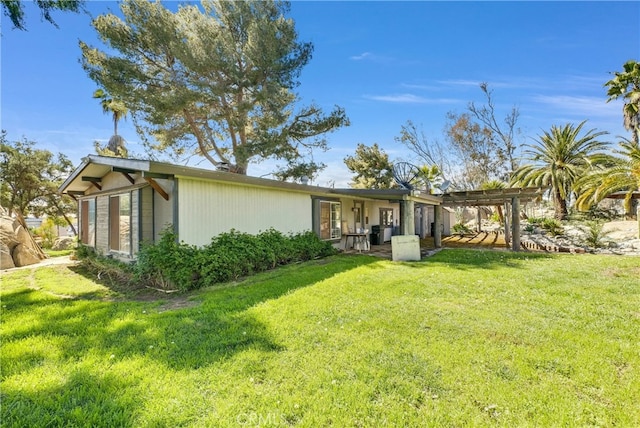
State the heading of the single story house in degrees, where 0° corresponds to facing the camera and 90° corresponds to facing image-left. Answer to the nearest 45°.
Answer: approximately 315°

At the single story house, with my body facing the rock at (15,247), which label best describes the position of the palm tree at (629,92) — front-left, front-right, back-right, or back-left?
back-right

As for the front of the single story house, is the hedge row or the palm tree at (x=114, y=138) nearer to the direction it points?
the hedge row

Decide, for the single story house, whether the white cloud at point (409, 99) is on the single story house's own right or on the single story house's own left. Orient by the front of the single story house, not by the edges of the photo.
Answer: on the single story house's own left

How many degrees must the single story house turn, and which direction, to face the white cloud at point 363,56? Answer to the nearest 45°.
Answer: approximately 90° to its left

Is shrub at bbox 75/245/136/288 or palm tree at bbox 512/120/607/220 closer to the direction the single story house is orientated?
the palm tree

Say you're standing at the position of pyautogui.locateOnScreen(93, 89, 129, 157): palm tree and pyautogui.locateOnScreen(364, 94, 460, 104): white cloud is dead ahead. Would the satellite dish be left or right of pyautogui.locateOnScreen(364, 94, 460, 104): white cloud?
right

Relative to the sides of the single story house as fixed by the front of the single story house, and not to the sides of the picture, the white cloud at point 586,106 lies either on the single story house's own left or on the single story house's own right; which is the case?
on the single story house's own left

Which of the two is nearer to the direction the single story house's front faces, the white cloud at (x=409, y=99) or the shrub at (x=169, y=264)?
the shrub

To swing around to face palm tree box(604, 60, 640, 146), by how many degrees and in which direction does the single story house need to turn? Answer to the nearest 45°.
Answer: approximately 45° to its left
